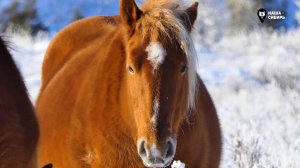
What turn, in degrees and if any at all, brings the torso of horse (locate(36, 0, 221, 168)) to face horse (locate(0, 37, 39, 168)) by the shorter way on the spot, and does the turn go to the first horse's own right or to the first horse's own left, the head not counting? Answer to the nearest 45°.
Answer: approximately 45° to the first horse's own right

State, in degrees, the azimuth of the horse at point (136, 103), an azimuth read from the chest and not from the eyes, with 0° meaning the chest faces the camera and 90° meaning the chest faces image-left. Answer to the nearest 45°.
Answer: approximately 0°
